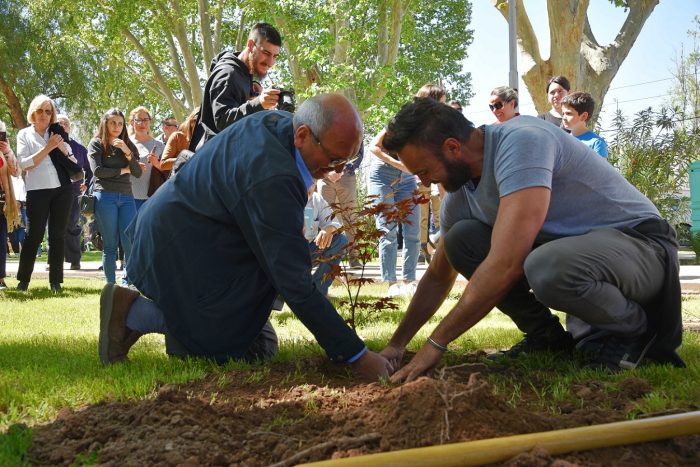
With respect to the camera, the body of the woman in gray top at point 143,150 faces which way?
toward the camera

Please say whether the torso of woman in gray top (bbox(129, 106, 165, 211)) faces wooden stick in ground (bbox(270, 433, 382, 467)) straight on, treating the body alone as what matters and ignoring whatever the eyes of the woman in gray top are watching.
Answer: yes

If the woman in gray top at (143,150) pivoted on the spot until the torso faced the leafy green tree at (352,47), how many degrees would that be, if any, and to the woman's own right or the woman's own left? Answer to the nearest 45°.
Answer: approximately 135° to the woman's own left

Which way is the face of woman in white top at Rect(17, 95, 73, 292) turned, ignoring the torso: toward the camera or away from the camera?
toward the camera

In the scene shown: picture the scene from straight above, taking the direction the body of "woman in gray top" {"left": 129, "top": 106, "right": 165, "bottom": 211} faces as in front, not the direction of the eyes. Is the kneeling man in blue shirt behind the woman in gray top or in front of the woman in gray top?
in front

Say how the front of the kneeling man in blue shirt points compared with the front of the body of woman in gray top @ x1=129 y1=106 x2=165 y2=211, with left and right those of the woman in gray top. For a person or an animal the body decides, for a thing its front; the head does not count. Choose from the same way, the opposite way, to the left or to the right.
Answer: to the left

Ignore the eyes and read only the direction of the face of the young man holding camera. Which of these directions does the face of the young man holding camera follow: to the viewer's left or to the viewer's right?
to the viewer's right

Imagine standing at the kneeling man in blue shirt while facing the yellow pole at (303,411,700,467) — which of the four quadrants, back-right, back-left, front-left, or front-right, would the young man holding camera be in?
back-left

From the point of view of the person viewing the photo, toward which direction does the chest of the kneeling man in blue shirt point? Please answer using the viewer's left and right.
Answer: facing to the right of the viewer

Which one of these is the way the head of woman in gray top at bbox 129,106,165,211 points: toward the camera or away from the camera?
toward the camera

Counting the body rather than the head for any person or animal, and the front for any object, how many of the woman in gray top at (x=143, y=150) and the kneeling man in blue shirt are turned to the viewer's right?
1

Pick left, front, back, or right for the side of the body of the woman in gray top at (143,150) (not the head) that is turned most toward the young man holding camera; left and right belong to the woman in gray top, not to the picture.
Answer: front

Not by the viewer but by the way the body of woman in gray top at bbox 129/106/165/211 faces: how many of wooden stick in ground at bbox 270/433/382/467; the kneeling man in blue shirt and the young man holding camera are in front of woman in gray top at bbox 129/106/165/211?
3

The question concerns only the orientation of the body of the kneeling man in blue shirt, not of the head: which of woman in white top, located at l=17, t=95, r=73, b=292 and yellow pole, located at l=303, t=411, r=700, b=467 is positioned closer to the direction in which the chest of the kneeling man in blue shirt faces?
the yellow pole

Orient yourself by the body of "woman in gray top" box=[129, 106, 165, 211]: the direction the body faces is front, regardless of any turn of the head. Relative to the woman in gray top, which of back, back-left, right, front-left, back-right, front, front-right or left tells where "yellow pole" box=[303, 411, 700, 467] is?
front

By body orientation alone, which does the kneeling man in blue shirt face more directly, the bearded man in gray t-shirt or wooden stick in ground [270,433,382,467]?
the bearded man in gray t-shirt
